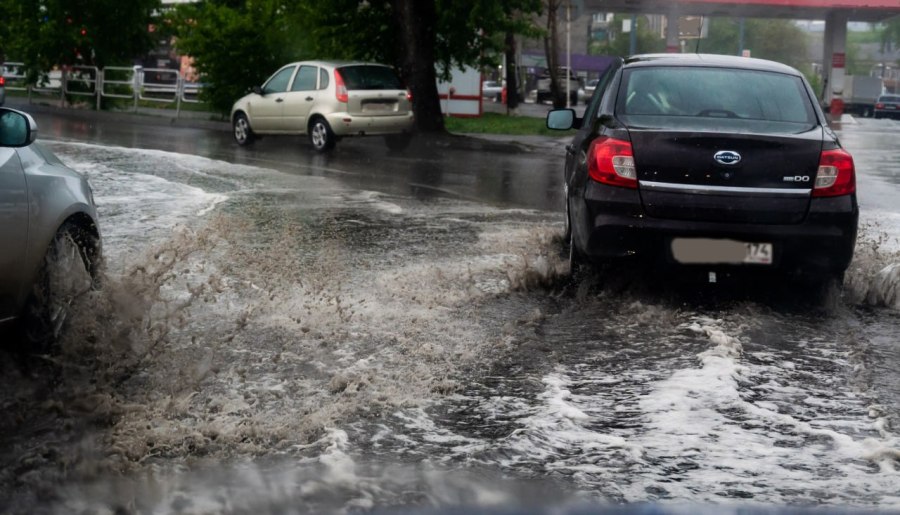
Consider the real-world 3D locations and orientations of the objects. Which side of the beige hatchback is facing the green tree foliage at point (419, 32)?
right

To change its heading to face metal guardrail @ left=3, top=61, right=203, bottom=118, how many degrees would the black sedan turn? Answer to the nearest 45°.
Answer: approximately 45° to its left

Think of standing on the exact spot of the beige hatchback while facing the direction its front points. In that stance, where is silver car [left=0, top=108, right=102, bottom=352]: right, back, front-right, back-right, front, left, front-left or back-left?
back-left

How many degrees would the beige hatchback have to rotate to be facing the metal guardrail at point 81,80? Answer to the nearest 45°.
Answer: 0° — it already faces it

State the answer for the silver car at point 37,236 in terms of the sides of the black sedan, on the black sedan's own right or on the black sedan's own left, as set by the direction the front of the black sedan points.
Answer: on the black sedan's own left

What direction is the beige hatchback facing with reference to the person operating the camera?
facing away from the viewer and to the left of the viewer

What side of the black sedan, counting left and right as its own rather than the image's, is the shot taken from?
back

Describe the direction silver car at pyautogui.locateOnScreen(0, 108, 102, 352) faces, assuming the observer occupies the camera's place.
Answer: facing away from the viewer and to the right of the viewer

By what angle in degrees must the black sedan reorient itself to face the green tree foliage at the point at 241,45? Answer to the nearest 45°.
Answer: approximately 45° to its left

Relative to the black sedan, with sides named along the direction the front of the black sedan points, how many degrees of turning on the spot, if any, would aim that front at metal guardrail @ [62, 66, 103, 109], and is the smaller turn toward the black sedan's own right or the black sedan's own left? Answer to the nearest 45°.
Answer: approximately 45° to the black sedan's own left
